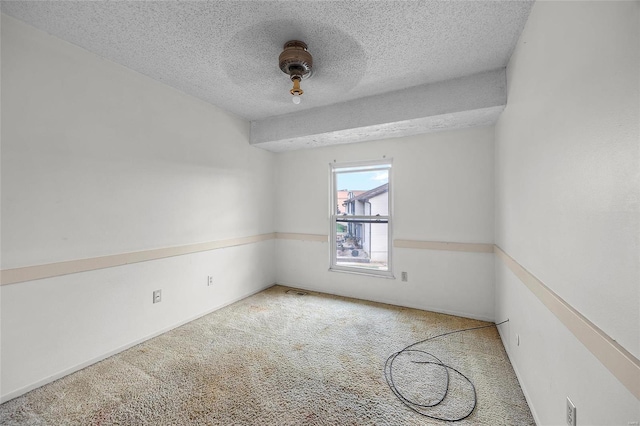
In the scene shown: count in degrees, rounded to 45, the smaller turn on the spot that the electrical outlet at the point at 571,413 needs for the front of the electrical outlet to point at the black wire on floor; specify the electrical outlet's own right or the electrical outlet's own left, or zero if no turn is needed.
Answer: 0° — it already faces it

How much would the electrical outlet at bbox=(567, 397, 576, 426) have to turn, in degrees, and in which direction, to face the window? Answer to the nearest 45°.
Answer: approximately 45° to its right

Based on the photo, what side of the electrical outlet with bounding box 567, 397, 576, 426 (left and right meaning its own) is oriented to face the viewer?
left
